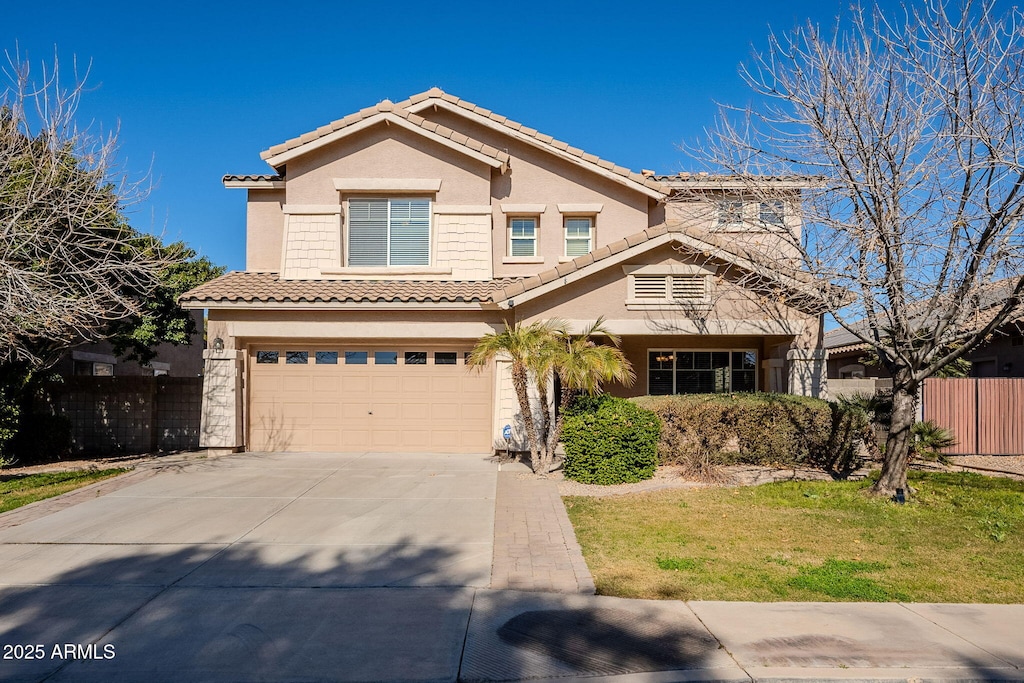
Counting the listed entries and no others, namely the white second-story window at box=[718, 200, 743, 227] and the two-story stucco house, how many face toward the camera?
2

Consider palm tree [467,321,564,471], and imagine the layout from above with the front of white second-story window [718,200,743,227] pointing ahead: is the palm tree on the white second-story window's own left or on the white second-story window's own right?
on the white second-story window's own right

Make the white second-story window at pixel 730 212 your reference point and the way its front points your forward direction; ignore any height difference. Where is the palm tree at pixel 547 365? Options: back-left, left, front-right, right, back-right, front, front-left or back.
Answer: right

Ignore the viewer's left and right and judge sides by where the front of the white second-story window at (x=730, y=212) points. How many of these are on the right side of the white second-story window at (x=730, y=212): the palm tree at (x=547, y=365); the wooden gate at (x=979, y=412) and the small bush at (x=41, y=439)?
2

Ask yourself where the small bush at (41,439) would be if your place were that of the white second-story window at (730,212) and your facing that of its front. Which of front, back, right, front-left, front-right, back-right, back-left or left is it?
right

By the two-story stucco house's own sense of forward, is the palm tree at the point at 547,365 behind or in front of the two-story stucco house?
in front

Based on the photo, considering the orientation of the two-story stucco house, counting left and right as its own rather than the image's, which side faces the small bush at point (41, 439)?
right

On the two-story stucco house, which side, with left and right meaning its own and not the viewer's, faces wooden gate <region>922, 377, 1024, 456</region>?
left

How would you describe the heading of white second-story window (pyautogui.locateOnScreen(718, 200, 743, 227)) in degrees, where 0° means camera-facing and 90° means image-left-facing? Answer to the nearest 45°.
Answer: approximately 0°

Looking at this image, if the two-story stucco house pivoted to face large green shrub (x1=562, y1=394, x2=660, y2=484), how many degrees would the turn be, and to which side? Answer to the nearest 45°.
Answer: approximately 45° to its left
